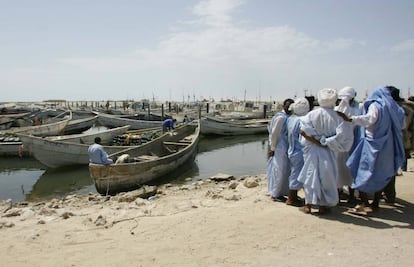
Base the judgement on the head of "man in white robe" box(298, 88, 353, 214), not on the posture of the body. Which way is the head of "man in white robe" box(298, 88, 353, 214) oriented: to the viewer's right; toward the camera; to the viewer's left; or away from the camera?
away from the camera

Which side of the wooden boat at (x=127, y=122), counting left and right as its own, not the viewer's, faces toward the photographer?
left

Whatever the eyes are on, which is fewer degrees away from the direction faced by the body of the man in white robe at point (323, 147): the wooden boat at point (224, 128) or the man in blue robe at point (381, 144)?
the wooden boat

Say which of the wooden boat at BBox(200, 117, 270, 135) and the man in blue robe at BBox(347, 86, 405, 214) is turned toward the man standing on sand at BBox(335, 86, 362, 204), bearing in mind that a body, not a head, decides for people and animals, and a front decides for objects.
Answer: the man in blue robe

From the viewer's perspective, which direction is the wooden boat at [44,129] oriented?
to the viewer's right

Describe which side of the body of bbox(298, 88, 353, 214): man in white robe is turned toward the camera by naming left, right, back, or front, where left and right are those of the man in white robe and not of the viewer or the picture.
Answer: back

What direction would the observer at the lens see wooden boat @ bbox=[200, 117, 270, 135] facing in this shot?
facing to the left of the viewer

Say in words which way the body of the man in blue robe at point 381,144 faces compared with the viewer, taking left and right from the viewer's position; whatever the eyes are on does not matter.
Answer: facing away from the viewer and to the left of the viewer

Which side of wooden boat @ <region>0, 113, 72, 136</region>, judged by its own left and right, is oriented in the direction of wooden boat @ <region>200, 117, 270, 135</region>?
front
